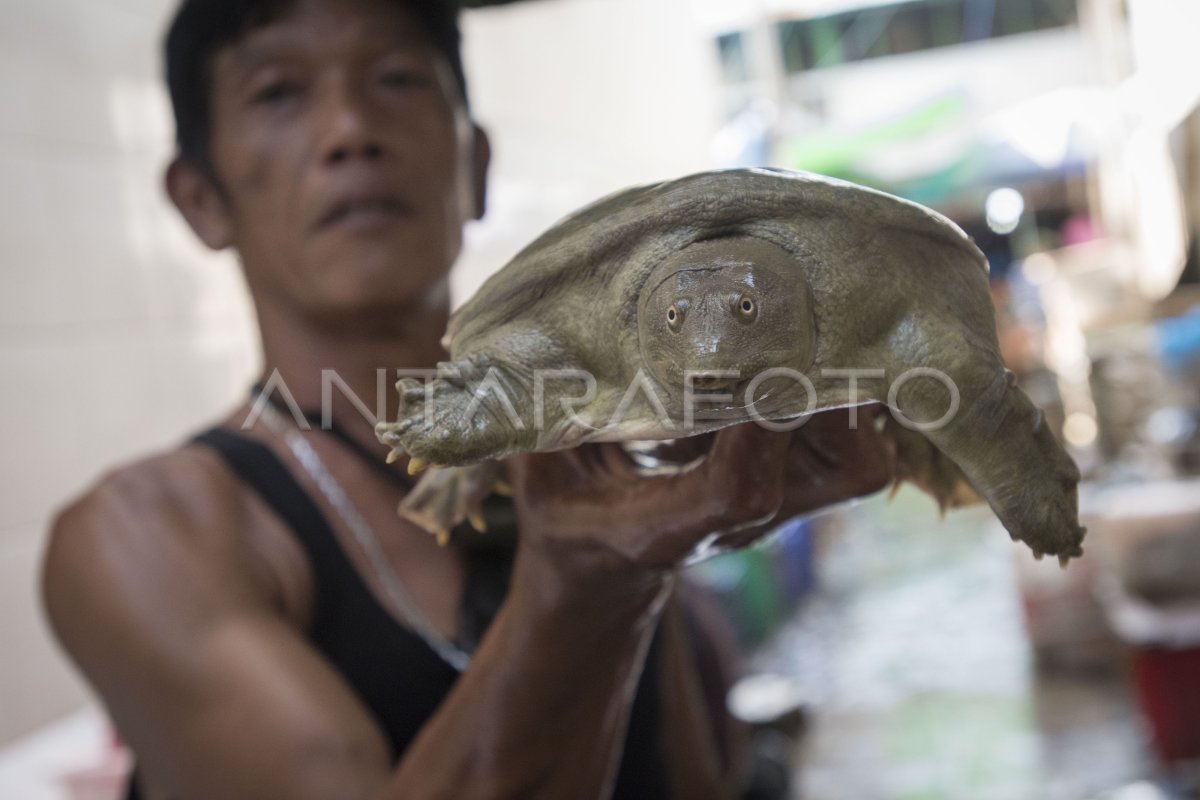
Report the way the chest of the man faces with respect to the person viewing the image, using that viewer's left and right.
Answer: facing the viewer and to the right of the viewer
